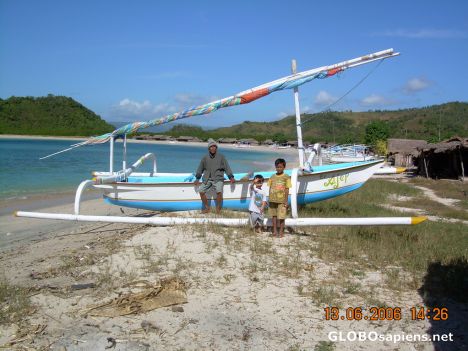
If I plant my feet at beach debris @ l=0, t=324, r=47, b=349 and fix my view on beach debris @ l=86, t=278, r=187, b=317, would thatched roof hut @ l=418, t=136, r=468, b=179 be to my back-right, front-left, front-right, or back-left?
front-left

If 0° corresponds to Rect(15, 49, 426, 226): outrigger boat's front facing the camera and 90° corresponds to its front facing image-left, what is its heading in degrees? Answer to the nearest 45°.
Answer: approximately 270°

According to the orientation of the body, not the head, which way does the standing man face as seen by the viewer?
toward the camera

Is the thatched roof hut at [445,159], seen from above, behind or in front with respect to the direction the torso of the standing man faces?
behind

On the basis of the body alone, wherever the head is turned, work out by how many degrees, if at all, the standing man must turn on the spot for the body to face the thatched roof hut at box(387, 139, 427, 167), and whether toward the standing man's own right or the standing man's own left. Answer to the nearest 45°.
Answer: approximately 135° to the standing man's own left

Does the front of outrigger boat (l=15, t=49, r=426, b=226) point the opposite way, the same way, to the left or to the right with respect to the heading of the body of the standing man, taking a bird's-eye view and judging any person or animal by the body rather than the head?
to the left

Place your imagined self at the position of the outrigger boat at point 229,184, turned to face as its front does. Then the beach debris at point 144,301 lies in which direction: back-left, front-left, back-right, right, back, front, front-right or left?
right

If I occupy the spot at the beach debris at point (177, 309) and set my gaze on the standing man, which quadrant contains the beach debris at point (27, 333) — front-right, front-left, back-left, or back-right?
back-left

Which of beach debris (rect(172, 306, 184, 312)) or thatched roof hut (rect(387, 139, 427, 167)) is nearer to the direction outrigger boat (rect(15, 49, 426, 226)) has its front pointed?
the thatched roof hut

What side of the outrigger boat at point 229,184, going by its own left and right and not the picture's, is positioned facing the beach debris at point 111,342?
right

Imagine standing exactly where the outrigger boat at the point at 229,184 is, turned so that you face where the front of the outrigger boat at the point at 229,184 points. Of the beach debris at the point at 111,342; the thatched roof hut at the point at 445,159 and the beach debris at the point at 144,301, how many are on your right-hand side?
2

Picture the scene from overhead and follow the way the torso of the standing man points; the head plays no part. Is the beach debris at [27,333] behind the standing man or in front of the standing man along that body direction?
in front

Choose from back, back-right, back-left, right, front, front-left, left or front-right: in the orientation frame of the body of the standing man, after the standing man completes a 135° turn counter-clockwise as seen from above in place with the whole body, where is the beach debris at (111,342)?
back-right
